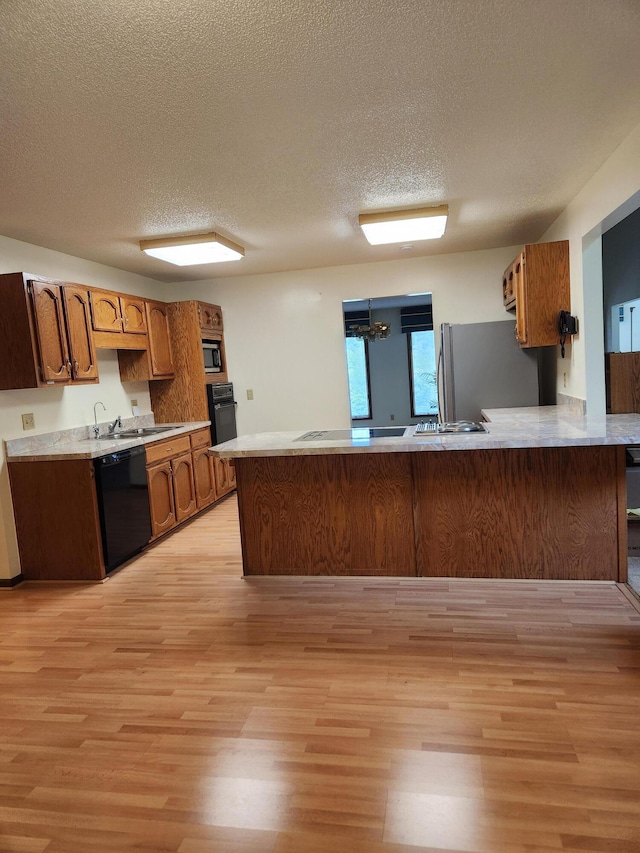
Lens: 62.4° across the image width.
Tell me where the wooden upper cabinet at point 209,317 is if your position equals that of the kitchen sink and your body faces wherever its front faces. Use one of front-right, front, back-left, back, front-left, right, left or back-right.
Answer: left

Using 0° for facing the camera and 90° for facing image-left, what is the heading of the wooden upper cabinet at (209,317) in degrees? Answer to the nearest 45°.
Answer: approximately 315°

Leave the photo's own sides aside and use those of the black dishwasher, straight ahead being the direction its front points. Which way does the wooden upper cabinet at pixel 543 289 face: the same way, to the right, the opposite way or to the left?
the opposite way

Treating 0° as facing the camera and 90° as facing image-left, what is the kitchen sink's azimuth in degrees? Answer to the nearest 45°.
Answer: approximately 315°

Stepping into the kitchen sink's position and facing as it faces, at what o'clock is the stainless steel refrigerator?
The stainless steel refrigerator is roughly at 11 o'clock from the kitchen sink.

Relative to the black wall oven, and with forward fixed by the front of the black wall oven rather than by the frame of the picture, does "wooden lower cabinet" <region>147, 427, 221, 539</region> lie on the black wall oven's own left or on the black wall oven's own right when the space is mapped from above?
on the black wall oven's own right
